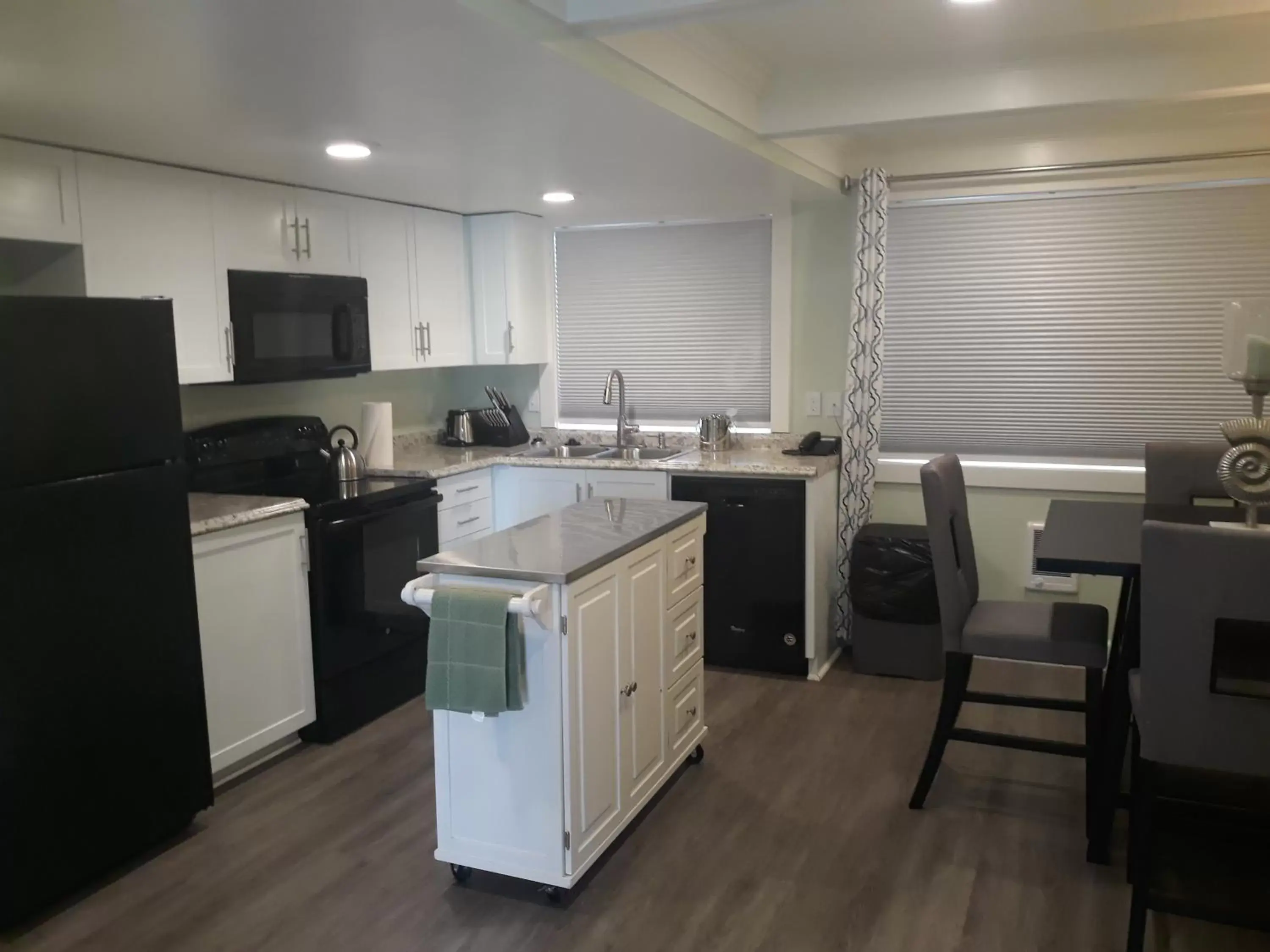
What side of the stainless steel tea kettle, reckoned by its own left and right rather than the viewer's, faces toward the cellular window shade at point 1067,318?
back

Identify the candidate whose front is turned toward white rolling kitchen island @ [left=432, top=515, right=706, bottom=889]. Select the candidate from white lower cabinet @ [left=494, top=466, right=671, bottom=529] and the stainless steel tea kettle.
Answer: white lower cabinet @ [left=494, top=466, right=671, bottom=529]

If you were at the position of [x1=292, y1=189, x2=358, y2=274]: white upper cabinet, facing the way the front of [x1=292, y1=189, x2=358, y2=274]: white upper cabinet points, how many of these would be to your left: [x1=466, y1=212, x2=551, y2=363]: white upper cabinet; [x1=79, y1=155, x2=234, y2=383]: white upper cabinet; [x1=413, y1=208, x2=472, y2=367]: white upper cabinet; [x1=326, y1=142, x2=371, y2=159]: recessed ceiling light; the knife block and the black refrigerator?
3

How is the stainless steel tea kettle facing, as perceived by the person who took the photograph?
facing to the left of the viewer

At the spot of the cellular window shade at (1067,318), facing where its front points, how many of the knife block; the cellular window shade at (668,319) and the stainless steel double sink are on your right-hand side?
3

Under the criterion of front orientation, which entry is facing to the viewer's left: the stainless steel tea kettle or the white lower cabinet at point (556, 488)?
the stainless steel tea kettle

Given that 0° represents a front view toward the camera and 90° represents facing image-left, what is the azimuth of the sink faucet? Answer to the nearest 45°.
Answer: approximately 45°

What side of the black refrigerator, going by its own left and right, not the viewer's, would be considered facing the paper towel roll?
left

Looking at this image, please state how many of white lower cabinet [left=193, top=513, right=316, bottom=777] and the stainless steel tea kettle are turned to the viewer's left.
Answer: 1

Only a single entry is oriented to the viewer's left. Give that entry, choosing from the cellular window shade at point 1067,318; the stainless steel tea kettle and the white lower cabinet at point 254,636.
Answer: the stainless steel tea kettle

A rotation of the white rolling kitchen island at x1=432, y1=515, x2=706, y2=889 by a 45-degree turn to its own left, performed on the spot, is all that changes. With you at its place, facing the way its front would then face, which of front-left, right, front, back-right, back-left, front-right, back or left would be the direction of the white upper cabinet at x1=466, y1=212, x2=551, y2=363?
left

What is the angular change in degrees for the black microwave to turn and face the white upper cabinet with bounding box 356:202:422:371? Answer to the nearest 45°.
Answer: approximately 90° to its left
